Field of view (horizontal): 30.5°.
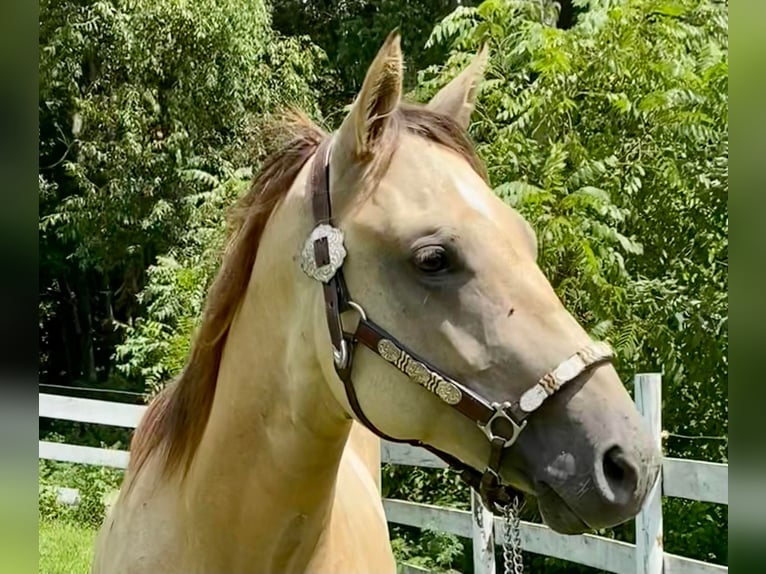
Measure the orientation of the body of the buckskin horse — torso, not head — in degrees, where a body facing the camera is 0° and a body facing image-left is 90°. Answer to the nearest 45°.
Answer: approximately 315°

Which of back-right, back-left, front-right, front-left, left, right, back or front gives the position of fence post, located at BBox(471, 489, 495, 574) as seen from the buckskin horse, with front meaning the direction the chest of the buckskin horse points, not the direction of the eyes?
back-left

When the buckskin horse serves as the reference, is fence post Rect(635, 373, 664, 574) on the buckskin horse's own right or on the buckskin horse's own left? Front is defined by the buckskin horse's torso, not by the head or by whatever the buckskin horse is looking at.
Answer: on the buckskin horse's own left

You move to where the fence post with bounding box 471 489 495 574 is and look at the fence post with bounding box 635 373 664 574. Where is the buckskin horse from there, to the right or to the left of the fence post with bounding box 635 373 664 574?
right
